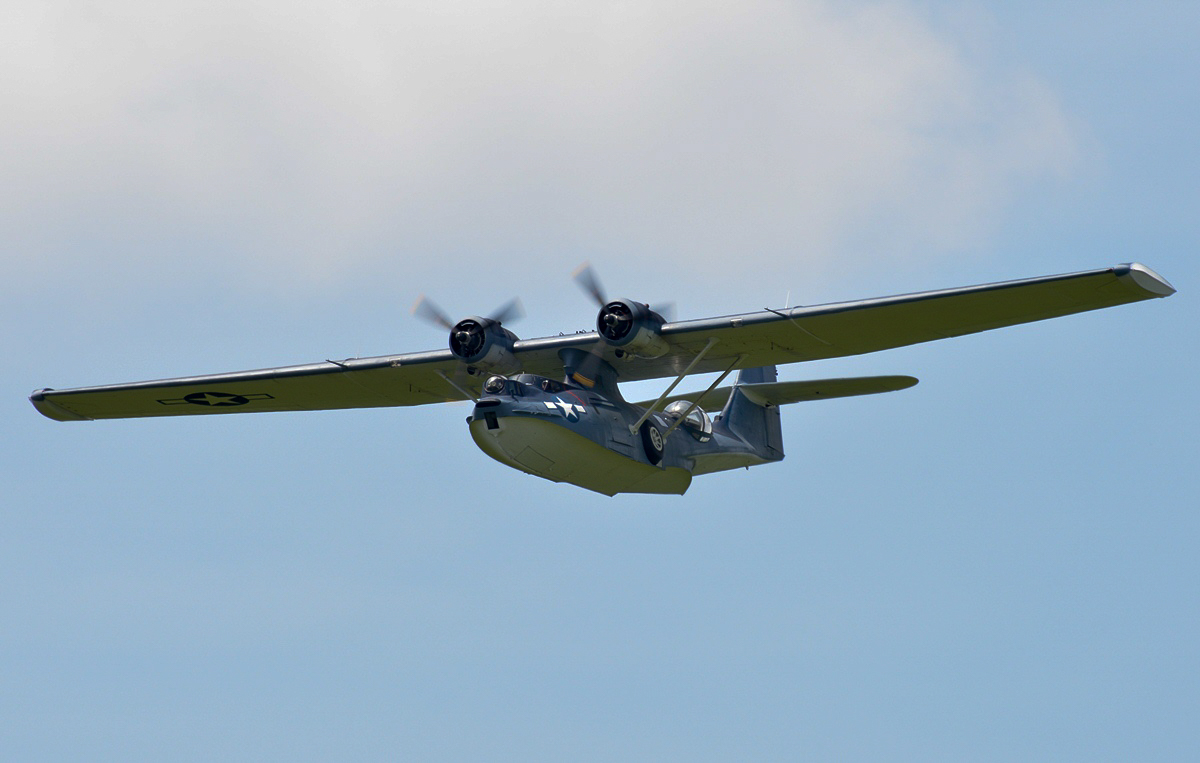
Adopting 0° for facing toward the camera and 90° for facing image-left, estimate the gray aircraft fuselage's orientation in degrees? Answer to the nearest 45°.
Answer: approximately 45°
